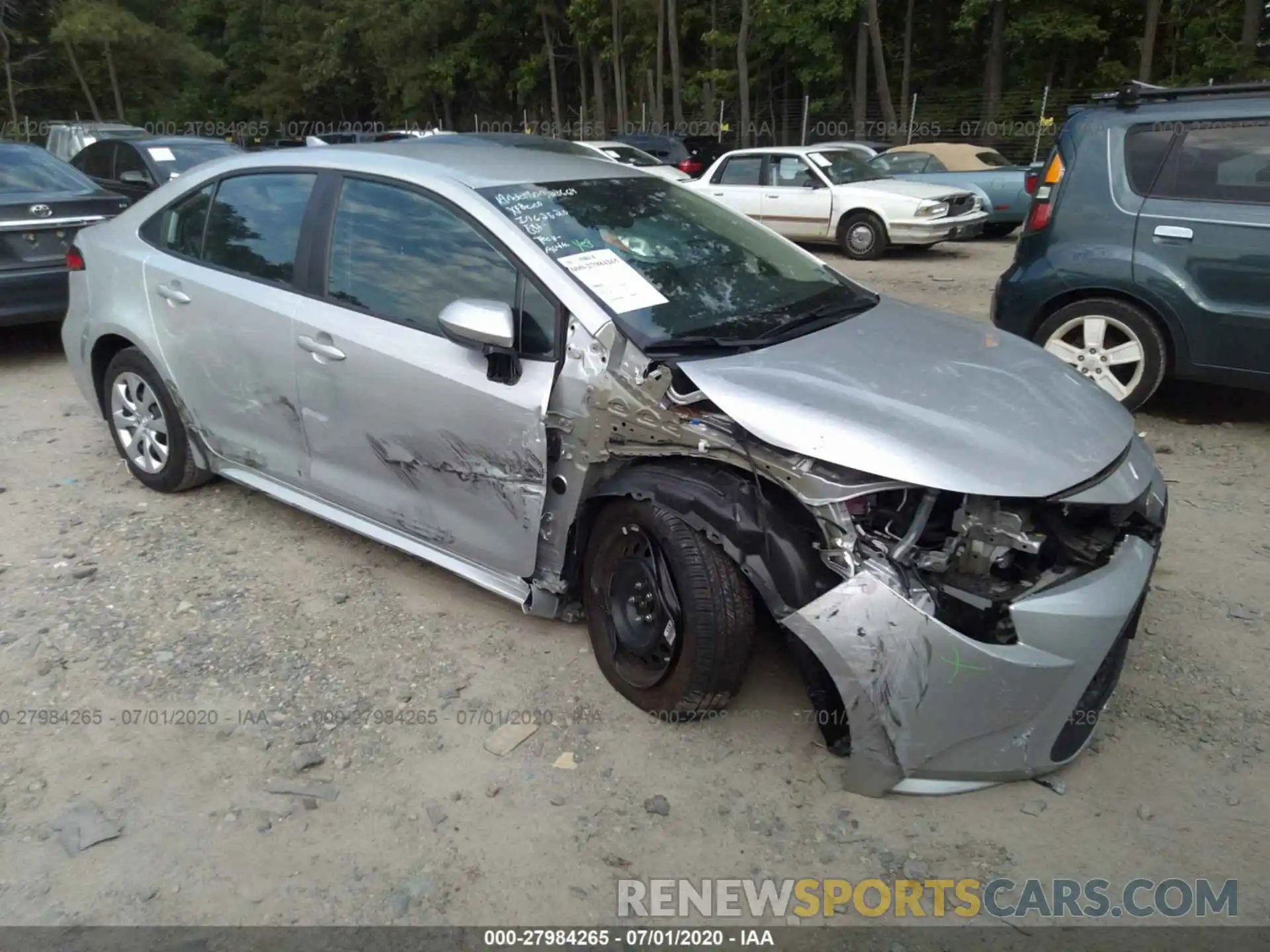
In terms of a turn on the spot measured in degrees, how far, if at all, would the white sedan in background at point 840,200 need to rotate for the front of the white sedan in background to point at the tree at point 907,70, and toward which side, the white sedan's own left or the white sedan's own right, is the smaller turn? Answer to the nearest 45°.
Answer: approximately 135° to the white sedan's own left

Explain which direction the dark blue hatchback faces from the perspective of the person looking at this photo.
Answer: facing to the right of the viewer

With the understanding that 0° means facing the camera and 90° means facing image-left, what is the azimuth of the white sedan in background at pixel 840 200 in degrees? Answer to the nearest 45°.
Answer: approximately 315°

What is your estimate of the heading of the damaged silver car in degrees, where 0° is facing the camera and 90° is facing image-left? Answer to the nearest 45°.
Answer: approximately 315°

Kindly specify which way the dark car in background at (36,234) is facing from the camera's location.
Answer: facing away from the viewer and to the left of the viewer

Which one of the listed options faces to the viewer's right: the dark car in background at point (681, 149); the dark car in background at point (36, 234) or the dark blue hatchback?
the dark blue hatchback

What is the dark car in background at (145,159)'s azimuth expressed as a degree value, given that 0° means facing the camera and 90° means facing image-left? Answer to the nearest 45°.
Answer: approximately 315°

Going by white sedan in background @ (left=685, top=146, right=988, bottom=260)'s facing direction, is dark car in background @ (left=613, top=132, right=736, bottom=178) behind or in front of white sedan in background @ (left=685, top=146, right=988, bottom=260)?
behind

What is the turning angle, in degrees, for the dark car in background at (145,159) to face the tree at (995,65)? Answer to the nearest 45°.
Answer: approximately 90° to its left

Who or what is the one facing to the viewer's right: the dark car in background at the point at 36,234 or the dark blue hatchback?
the dark blue hatchback

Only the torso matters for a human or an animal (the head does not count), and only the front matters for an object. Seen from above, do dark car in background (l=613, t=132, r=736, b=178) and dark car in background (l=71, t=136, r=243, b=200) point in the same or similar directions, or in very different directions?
very different directions

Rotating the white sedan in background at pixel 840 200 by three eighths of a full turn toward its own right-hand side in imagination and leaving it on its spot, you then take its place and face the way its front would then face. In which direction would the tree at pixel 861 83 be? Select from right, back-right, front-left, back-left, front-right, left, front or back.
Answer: right

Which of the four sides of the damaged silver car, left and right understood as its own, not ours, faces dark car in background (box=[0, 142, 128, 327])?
back
